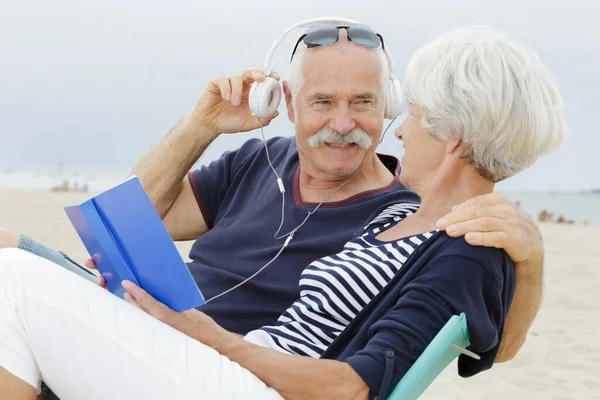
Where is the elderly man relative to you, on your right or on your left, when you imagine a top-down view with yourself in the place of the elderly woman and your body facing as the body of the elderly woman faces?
on your right

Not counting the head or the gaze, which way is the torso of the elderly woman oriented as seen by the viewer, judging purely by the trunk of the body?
to the viewer's left

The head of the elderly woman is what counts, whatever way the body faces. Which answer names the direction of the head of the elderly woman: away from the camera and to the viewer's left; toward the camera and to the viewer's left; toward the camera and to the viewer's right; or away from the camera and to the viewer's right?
away from the camera and to the viewer's left
